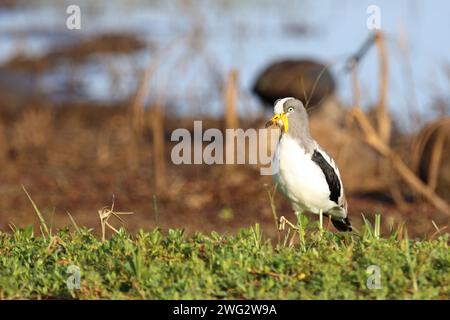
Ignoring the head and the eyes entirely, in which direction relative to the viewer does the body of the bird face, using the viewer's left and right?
facing the viewer and to the left of the viewer
